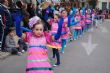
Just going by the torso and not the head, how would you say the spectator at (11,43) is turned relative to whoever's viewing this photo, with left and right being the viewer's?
facing the viewer and to the right of the viewer

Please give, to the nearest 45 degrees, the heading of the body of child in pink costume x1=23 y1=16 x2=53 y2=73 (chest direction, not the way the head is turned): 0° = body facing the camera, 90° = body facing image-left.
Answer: approximately 0°
